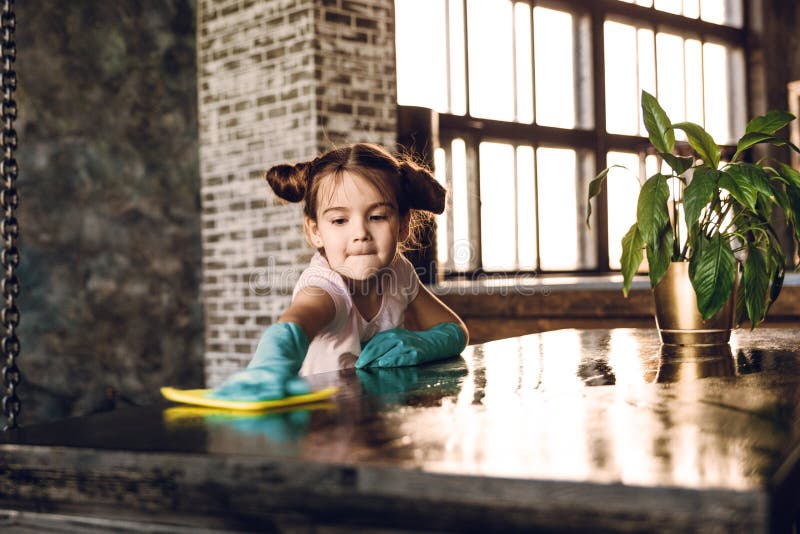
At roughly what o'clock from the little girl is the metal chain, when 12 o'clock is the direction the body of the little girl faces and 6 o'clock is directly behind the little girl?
The metal chain is roughly at 2 o'clock from the little girl.

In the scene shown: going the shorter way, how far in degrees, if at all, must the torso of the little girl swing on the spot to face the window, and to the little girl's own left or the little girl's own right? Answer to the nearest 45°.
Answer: approximately 180°

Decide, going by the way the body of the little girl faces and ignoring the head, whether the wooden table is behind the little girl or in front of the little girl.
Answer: in front

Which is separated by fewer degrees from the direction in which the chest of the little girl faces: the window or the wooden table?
the wooden table

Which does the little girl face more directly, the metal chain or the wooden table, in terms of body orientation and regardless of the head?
the wooden table

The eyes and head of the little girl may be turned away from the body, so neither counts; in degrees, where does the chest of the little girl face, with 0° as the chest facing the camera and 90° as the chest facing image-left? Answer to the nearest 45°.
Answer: approximately 0°
